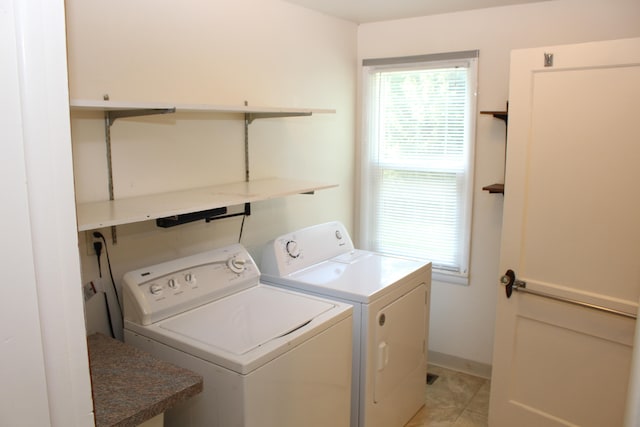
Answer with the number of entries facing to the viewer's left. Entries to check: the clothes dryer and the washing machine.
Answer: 0

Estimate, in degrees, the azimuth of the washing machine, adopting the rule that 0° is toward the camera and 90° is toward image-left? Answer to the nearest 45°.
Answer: approximately 315°

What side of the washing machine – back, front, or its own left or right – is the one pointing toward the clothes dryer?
left

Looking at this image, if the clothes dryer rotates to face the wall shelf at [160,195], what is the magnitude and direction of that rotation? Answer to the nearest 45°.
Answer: approximately 90° to its right

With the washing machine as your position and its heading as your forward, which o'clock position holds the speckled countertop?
The speckled countertop is roughly at 3 o'clock from the washing machine.

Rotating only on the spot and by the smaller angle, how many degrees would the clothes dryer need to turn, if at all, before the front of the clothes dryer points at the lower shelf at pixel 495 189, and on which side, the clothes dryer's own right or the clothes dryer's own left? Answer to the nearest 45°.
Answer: approximately 90° to the clothes dryer's own left

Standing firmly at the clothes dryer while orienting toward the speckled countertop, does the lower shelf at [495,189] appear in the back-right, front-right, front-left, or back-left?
back-left

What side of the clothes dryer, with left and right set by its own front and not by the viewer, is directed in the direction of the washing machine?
right

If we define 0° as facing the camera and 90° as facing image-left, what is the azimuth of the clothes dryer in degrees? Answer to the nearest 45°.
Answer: approximately 315°

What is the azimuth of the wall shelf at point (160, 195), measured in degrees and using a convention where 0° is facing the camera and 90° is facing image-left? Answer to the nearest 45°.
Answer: approximately 315°

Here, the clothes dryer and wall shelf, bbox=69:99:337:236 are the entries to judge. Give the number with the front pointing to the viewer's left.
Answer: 0
